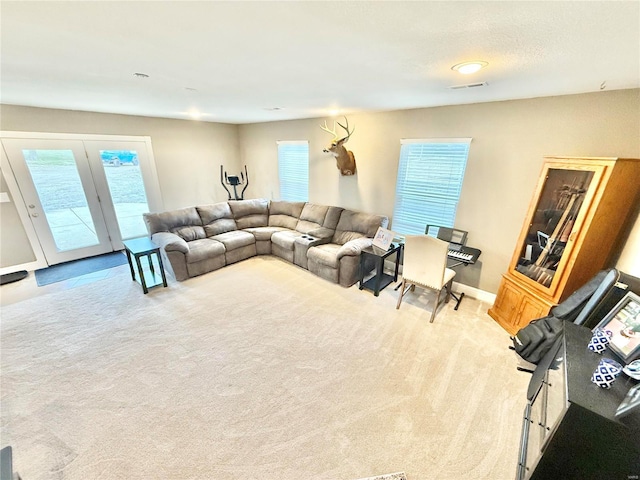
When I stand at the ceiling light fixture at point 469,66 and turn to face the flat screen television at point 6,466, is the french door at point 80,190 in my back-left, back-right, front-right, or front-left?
front-right

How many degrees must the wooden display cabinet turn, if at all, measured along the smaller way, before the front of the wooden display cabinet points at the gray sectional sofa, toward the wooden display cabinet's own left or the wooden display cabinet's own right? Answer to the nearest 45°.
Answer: approximately 45° to the wooden display cabinet's own right

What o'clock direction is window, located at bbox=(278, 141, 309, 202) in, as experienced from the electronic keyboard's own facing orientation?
The window is roughly at 2 o'clock from the electronic keyboard.

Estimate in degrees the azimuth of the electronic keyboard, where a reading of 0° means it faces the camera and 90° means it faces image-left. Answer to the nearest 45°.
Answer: approximately 45°

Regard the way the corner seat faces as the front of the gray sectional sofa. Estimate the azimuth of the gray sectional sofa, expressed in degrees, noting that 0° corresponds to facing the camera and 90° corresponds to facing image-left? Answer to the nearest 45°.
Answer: approximately 0°

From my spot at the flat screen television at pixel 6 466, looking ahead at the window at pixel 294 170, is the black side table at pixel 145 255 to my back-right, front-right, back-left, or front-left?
front-left

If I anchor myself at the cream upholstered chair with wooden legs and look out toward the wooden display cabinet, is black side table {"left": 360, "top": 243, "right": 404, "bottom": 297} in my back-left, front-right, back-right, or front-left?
back-left

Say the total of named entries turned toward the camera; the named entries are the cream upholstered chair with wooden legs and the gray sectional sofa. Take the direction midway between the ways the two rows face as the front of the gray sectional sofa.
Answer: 1

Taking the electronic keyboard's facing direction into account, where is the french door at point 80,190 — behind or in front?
in front

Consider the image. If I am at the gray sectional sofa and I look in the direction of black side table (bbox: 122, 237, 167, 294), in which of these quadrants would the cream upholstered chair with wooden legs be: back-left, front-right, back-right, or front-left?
back-left

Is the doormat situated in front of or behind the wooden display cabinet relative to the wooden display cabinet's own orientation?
in front

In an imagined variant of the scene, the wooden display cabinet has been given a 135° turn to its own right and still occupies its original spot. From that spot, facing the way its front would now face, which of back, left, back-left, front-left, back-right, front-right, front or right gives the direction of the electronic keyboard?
left

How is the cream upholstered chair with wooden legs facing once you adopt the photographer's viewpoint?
facing away from the viewer and to the right of the viewer

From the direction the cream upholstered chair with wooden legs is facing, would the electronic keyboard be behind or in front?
in front

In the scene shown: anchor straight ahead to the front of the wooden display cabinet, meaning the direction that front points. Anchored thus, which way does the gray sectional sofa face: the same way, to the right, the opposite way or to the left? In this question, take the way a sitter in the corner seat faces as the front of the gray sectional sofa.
to the left

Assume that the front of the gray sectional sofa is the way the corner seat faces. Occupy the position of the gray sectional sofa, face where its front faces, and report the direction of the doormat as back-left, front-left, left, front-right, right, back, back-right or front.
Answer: right

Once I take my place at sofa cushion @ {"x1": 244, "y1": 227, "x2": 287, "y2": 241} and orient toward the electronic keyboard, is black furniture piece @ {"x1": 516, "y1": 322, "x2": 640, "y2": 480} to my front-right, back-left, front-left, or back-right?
front-right
